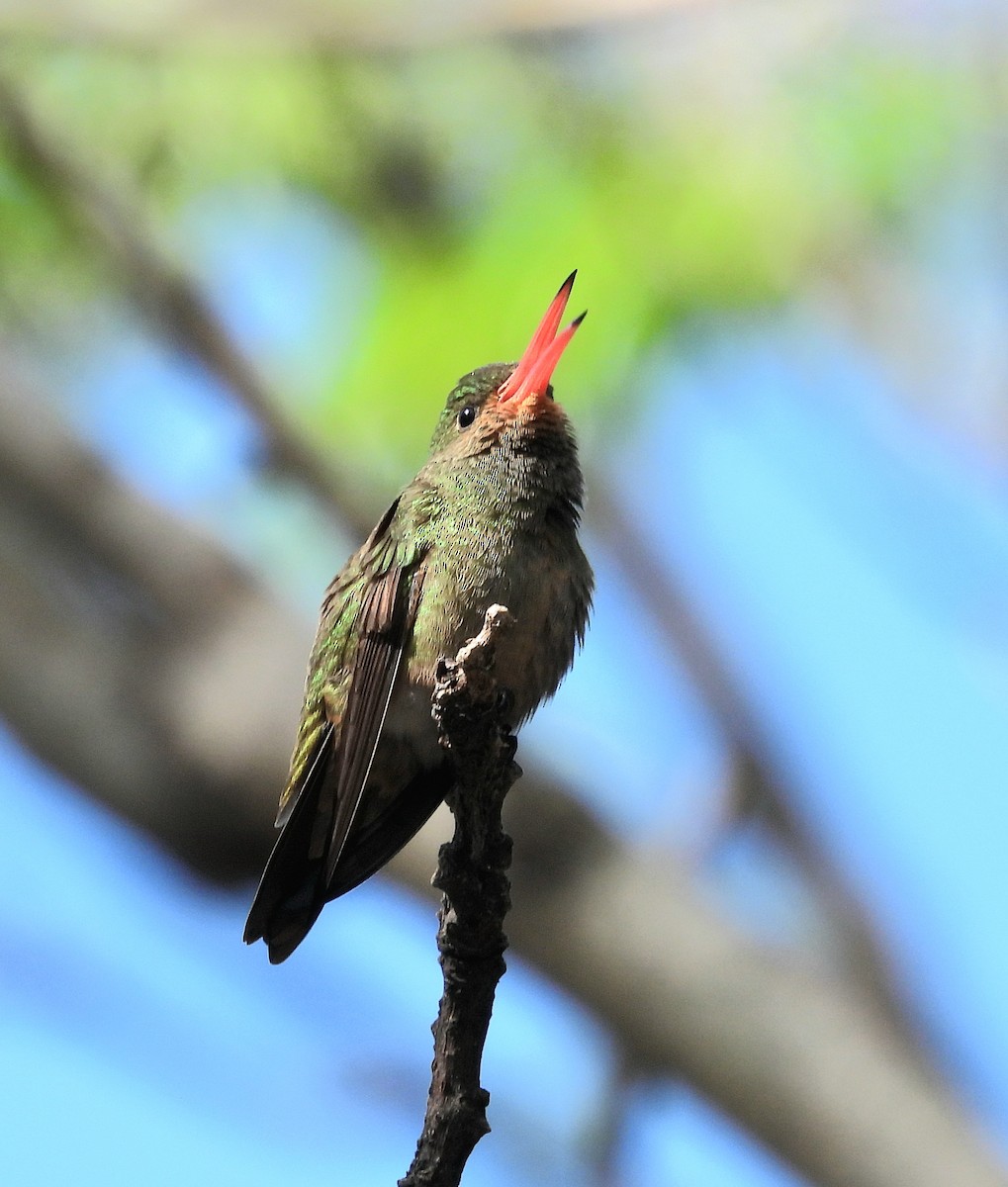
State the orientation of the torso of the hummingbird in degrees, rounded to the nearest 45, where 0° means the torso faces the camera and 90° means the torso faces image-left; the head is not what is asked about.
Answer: approximately 315°

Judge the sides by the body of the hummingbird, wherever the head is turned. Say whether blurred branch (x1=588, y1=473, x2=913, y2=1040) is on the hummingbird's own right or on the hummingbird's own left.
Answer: on the hummingbird's own left

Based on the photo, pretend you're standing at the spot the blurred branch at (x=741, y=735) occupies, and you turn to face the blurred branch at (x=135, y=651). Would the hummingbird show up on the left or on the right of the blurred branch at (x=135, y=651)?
left

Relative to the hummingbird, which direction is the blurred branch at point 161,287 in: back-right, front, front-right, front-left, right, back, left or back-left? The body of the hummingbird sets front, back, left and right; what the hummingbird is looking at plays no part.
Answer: back

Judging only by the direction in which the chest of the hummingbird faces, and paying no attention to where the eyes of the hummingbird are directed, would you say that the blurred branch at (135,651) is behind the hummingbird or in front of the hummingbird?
behind
